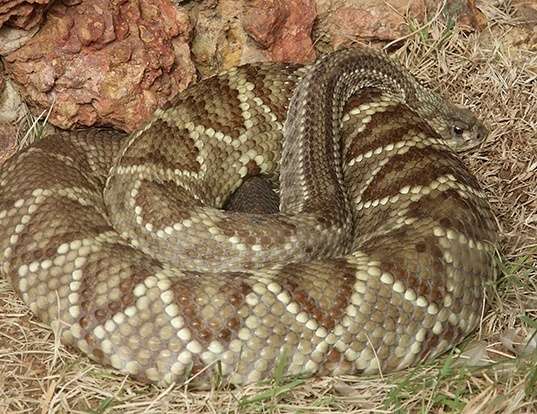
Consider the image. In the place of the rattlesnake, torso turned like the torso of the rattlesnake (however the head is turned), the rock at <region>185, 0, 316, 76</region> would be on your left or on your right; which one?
on your left

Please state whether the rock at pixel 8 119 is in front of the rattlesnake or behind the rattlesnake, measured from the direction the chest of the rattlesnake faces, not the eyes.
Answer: behind

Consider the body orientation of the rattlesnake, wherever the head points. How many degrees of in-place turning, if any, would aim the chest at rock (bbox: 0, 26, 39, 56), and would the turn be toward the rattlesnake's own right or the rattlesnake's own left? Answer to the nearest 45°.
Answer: approximately 135° to the rattlesnake's own left

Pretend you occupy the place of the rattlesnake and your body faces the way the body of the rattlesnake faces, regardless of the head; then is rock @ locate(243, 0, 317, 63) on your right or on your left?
on your left

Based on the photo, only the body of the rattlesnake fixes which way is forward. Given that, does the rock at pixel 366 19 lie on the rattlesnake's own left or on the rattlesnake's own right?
on the rattlesnake's own left

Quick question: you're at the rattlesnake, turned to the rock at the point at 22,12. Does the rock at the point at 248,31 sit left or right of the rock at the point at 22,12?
right

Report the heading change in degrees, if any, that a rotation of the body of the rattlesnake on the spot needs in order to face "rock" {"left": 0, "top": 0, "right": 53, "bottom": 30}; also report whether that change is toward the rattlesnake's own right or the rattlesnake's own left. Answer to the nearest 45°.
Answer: approximately 135° to the rattlesnake's own left

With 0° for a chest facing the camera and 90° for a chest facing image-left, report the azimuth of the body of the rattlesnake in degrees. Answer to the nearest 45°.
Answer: approximately 270°

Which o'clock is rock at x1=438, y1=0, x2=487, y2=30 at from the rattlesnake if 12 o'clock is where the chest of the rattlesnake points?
The rock is roughly at 10 o'clock from the rattlesnake.

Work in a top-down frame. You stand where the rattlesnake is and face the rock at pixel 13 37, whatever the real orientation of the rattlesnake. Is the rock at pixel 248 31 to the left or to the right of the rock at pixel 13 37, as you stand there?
right
